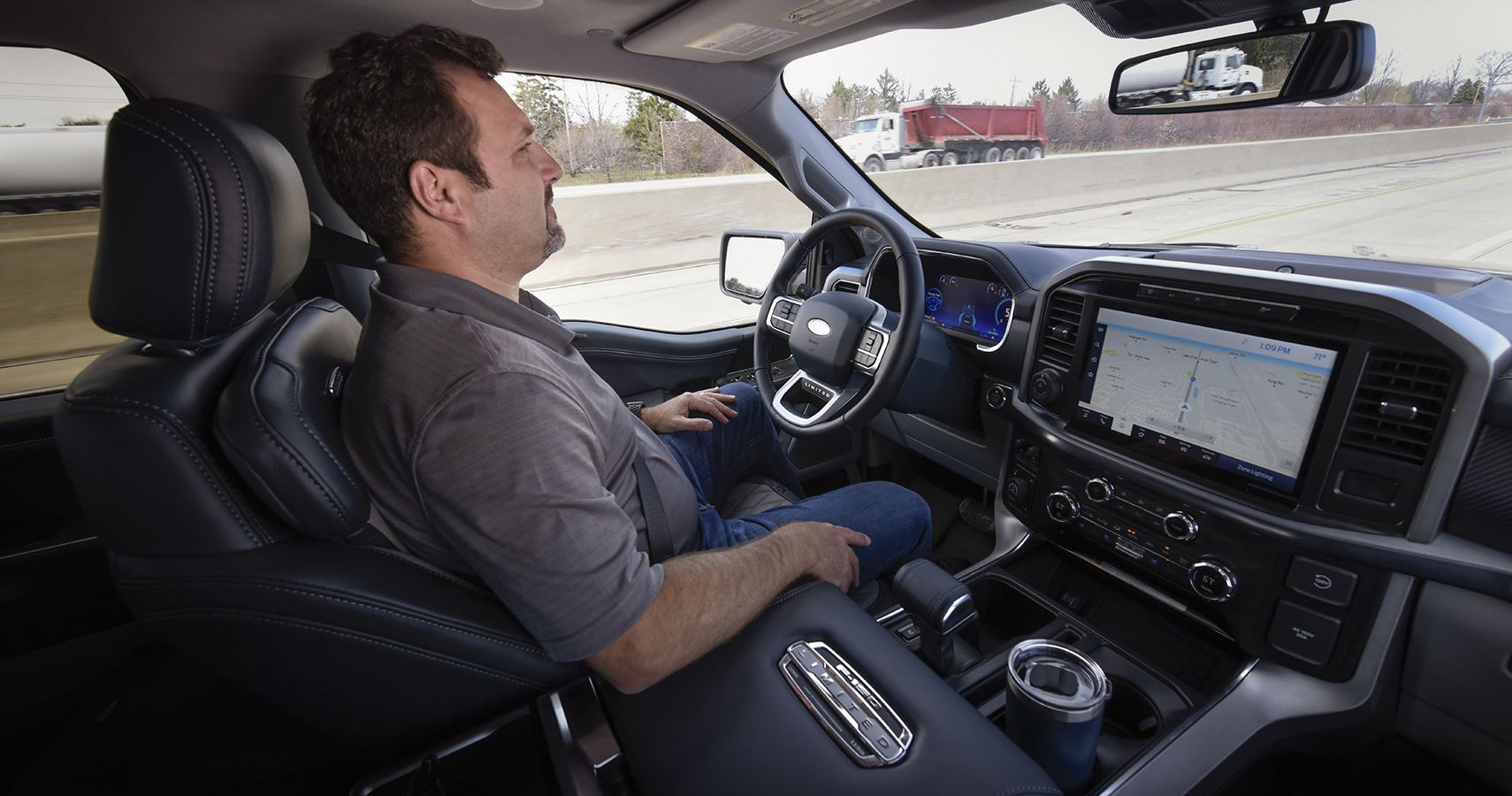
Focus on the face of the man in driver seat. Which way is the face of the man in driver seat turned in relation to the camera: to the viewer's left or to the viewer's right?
to the viewer's right

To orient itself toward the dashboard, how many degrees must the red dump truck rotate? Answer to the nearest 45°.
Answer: approximately 45° to its left

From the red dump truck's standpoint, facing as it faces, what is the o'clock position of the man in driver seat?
The man in driver seat is roughly at 11 o'clock from the red dump truck.

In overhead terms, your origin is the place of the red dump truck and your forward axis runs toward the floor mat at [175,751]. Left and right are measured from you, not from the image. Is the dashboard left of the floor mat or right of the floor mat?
left

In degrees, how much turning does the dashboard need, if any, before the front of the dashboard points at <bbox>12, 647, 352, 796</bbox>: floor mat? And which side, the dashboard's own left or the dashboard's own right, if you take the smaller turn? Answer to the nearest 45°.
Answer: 0° — it already faces it

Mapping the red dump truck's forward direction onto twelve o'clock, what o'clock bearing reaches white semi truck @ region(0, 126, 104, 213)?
The white semi truck is roughly at 12 o'clock from the red dump truck.

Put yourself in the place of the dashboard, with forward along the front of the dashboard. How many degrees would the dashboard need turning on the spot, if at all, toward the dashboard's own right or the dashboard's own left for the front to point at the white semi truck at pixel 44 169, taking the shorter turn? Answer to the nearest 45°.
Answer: approximately 45° to the dashboard's own right

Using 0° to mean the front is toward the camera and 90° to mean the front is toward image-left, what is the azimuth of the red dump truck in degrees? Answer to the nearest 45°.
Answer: approximately 45°

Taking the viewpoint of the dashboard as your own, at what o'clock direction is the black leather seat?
The black leather seat is roughly at 12 o'clock from the dashboard.
